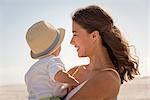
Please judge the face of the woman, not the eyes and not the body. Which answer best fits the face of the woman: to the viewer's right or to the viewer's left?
to the viewer's left

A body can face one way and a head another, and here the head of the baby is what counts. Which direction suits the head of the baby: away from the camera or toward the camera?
away from the camera

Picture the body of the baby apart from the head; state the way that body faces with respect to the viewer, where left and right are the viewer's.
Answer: facing away from the viewer and to the right of the viewer

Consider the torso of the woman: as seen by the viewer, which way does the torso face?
to the viewer's left
